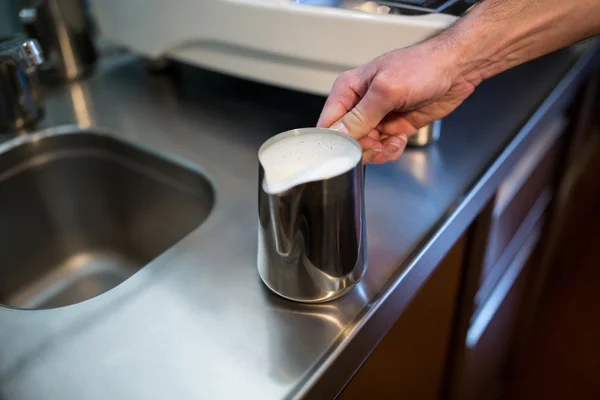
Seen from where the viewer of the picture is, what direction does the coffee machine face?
facing the viewer and to the right of the viewer
